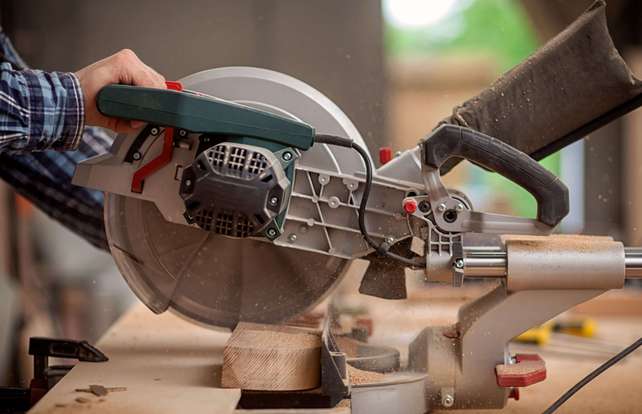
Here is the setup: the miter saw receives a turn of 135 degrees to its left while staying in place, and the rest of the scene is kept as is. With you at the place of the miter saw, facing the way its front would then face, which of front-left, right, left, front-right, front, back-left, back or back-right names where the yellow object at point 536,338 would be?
left

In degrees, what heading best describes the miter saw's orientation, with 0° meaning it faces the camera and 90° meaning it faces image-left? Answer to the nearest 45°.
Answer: approximately 90°

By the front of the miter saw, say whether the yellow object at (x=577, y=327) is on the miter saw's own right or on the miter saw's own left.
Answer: on the miter saw's own right
